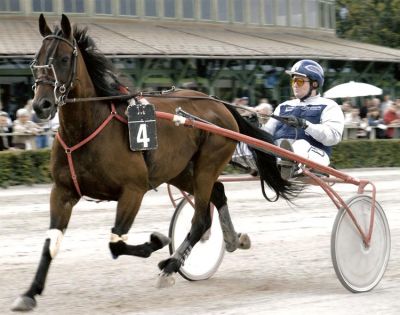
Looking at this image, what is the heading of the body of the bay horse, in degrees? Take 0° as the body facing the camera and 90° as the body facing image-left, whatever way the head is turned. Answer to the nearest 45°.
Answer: approximately 45°

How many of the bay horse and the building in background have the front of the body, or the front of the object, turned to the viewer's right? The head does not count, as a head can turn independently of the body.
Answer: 0

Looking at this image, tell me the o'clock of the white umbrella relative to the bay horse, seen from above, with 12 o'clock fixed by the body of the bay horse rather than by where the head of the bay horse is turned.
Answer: The white umbrella is roughly at 5 o'clock from the bay horse.

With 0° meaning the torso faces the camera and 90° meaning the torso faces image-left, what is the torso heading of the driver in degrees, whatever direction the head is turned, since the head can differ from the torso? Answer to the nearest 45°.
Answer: approximately 45°

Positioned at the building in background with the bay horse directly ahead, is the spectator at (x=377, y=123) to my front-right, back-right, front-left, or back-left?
front-left

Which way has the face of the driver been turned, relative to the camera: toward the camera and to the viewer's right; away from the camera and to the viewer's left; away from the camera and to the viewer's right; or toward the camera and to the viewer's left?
toward the camera and to the viewer's left

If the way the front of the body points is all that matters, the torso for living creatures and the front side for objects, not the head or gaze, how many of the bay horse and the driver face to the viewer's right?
0

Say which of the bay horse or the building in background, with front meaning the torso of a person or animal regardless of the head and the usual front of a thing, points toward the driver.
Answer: the building in background

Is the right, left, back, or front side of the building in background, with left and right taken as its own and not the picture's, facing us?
front

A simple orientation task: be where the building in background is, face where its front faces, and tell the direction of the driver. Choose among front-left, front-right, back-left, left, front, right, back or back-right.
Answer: front

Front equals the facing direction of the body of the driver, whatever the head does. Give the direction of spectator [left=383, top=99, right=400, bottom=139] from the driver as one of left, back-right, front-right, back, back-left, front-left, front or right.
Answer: back-right

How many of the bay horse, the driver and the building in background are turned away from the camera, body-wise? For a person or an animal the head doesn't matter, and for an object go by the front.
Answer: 0

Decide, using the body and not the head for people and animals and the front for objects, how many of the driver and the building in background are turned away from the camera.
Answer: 0
